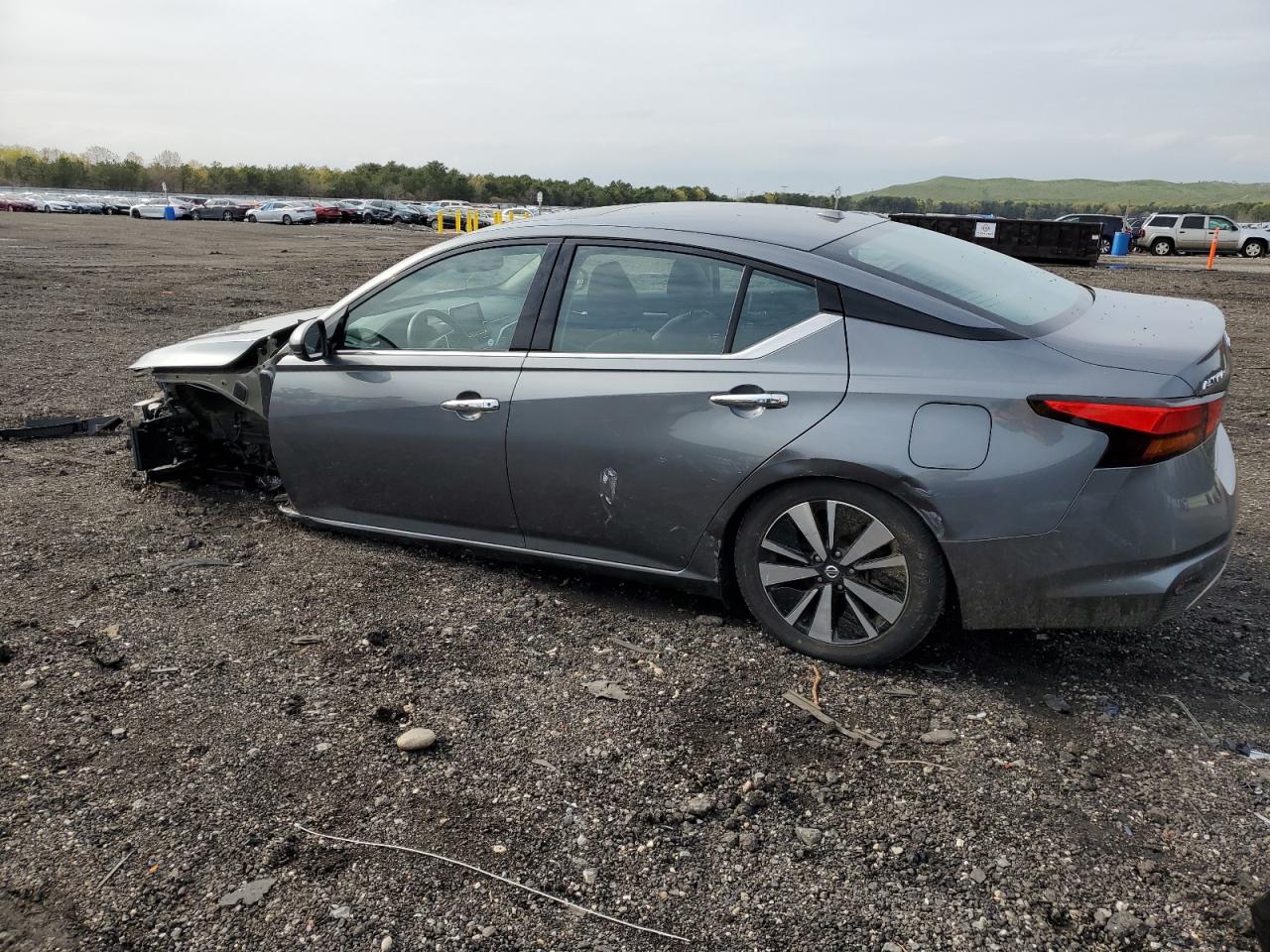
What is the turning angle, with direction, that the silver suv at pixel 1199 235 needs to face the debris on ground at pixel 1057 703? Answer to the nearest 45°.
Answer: approximately 90° to its right

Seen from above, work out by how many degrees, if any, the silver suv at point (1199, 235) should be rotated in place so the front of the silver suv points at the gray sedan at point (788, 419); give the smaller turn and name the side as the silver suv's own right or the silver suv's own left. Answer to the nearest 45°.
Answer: approximately 90° to the silver suv's own right

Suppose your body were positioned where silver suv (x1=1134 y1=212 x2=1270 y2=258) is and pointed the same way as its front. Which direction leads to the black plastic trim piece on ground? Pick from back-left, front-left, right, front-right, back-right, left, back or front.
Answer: right

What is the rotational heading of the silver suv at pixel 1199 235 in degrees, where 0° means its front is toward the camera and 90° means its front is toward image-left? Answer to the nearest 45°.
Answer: approximately 270°

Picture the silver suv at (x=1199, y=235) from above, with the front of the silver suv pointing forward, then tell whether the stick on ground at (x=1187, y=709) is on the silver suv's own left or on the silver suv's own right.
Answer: on the silver suv's own right

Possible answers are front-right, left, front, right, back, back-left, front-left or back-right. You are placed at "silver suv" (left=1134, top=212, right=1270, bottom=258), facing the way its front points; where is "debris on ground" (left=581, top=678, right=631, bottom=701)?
right

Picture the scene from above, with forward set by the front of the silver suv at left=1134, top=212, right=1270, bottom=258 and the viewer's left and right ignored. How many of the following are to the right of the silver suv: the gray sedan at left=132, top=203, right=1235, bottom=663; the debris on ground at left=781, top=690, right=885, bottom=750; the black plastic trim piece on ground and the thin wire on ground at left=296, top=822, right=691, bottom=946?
4

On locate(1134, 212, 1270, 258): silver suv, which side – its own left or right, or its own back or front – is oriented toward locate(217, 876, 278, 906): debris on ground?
right

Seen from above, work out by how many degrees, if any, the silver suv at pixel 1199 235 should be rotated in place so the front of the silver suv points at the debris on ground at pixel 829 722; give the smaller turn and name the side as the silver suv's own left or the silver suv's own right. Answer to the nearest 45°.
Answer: approximately 90° to the silver suv's own right

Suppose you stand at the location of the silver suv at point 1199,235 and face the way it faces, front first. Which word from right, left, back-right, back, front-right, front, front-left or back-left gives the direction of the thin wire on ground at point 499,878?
right

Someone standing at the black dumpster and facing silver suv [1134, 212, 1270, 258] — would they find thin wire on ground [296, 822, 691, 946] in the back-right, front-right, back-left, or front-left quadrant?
back-right

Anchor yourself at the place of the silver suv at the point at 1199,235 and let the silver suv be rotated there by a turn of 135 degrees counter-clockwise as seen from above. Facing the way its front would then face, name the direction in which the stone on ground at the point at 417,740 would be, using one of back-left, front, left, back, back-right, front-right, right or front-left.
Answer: back-left
